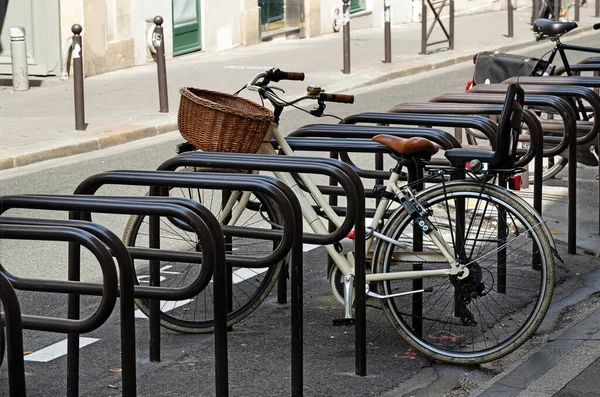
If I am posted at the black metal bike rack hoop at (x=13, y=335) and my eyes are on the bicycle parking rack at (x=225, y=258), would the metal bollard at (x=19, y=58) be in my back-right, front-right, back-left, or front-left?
front-left

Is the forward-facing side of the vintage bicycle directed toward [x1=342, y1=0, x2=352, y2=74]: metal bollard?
no

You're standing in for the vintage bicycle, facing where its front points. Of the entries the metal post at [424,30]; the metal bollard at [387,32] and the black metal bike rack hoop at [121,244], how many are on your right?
2

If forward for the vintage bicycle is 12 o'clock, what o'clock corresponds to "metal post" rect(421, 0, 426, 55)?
The metal post is roughly at 3 o'clock from the vintage bicycle.

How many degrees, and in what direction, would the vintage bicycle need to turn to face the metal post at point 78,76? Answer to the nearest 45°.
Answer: approximately 45° to its right

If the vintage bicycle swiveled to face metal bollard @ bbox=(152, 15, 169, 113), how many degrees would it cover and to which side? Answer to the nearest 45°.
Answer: approximately 90° to its right

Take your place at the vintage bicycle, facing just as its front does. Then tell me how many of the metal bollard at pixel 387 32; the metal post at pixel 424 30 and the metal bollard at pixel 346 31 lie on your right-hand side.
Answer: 3

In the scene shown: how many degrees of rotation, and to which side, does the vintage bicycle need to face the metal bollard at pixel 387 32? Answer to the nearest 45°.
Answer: approximately 90° to its right

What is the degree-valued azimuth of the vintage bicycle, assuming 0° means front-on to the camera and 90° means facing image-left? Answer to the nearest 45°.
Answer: approximately 90°

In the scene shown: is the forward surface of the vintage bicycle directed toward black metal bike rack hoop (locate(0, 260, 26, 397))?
no

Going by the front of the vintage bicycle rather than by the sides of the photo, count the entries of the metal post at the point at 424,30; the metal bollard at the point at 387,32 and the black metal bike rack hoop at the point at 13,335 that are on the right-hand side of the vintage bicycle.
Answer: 2

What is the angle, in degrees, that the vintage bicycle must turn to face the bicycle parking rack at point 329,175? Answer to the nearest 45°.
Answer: approximately 45° to its left

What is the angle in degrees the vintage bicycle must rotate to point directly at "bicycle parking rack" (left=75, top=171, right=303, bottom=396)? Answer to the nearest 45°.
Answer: approximately 45° to its left

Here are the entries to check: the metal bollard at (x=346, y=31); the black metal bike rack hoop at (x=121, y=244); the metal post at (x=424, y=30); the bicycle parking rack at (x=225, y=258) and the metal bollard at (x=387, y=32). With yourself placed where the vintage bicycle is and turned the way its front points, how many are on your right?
3

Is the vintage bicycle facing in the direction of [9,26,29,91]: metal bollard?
no
